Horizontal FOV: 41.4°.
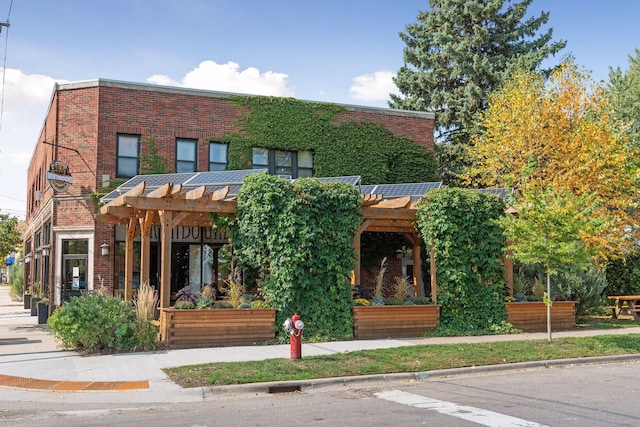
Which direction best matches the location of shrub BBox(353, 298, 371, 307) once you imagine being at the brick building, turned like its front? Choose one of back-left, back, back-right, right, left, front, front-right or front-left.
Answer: left

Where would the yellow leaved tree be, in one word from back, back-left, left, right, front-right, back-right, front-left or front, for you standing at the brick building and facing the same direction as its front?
back-left

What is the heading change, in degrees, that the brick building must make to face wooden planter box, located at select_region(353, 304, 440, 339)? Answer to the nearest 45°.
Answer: approximately 90° to its left

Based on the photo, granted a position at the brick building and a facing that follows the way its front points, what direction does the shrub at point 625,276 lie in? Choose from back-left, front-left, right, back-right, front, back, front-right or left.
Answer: back-left

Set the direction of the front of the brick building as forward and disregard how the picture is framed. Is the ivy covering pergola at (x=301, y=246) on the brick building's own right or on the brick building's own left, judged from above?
on the brick building's own left

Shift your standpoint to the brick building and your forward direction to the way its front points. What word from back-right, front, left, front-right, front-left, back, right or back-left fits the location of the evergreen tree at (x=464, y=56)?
back

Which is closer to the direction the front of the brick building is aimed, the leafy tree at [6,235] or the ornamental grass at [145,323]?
the ornamental grass

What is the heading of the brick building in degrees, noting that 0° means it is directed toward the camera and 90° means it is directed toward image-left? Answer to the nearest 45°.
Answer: approximately 45°

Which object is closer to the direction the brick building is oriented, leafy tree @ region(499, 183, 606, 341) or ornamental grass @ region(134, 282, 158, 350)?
the ornamental grass
